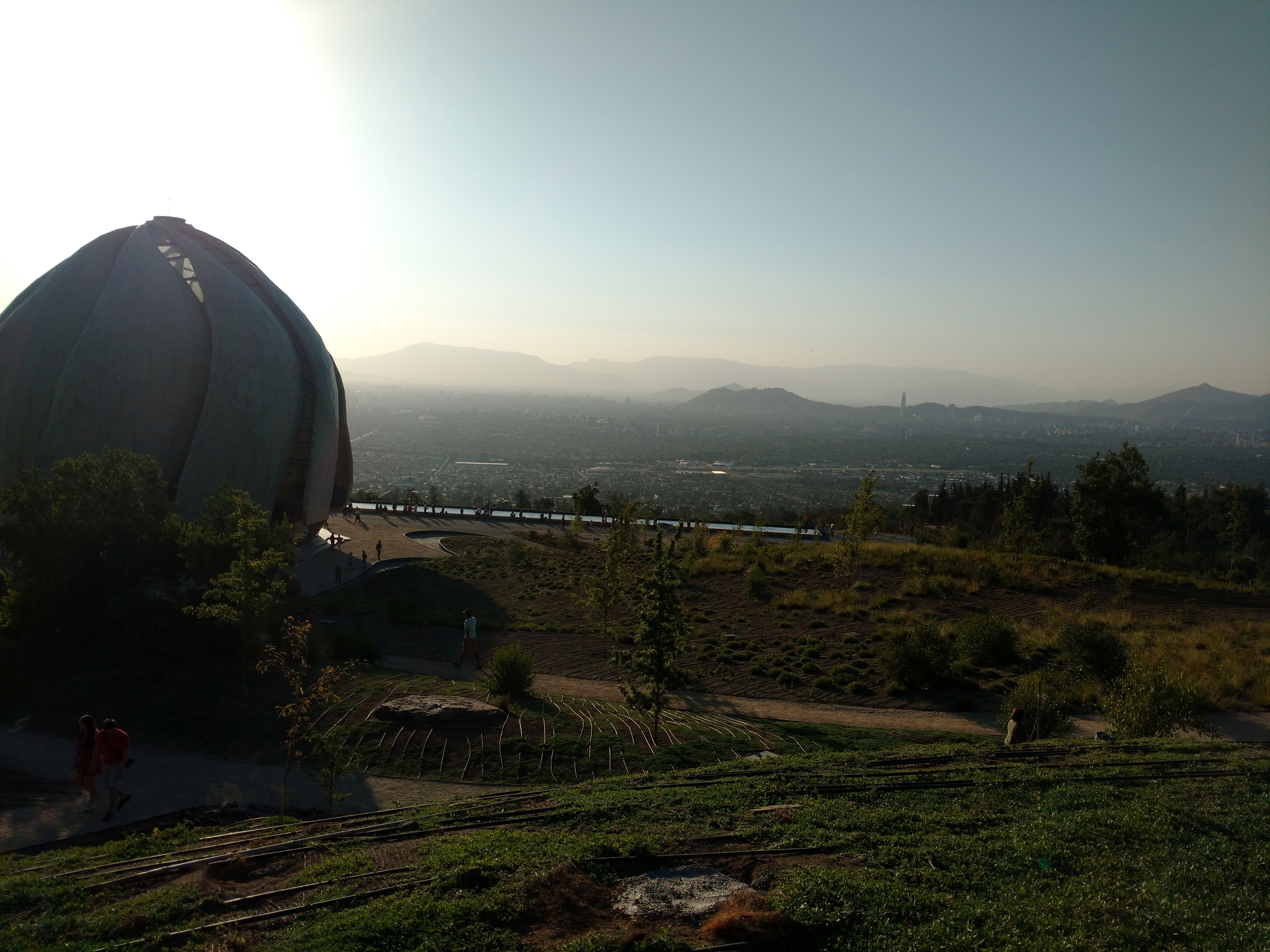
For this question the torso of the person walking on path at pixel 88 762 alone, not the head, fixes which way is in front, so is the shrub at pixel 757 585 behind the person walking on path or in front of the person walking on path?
behind

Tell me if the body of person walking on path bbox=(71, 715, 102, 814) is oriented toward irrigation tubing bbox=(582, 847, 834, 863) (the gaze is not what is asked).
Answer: no

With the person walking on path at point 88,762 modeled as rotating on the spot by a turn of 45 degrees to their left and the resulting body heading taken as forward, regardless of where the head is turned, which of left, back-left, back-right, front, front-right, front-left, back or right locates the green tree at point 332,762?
left

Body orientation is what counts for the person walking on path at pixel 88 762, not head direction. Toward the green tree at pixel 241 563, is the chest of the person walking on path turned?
no

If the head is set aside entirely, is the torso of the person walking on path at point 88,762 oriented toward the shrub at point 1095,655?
no

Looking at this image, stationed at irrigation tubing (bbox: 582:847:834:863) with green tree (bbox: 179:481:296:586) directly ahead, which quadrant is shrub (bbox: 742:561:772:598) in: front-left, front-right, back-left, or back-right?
front-right

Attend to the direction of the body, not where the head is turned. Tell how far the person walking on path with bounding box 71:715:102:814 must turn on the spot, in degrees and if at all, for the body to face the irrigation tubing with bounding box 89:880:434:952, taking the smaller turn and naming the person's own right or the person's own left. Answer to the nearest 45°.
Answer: approximately 90° to the person's own left

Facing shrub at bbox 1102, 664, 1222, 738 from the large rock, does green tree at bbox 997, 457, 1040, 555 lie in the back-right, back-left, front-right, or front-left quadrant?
front-left
